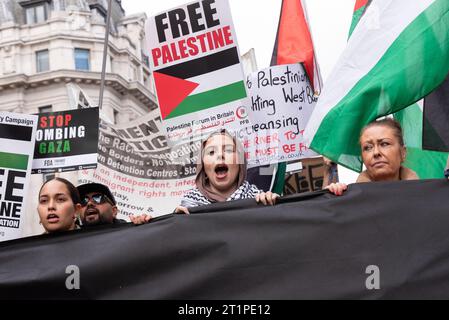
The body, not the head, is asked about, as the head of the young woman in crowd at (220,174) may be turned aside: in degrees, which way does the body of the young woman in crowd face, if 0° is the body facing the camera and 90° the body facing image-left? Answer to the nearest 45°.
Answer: approximately 0°

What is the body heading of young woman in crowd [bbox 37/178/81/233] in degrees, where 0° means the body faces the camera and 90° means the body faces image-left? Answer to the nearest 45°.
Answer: approximately 45°
